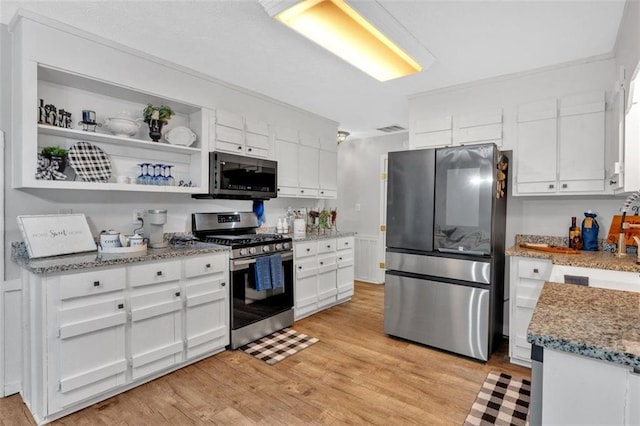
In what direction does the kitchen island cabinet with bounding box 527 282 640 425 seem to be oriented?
to the viewer's left

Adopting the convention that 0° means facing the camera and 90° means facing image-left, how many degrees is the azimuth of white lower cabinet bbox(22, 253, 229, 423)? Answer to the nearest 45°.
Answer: approximately 315°

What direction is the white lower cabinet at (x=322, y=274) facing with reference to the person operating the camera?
facing the viewer and to the right of the viewer

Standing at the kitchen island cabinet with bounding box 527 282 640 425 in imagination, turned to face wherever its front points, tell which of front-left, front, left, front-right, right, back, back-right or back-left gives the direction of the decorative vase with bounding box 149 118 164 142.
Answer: front

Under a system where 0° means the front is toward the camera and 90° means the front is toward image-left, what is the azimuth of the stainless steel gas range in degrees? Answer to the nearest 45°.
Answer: approximately 315°

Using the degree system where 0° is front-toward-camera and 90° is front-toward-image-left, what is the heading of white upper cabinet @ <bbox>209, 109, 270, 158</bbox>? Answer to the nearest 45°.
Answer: approximately 315°

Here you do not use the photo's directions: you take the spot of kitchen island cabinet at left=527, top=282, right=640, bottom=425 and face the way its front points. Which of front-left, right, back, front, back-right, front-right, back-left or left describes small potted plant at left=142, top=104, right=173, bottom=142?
front

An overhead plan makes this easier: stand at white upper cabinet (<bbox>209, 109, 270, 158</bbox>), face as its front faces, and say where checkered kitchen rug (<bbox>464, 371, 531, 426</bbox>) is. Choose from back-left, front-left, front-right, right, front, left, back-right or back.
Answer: front

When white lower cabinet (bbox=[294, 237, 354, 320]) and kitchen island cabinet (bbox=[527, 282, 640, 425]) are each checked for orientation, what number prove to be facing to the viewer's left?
1

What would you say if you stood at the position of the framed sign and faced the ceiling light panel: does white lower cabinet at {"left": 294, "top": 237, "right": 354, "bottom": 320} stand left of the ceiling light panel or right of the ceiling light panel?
left
